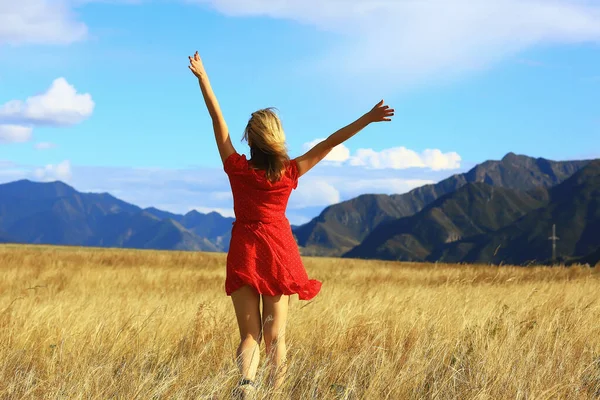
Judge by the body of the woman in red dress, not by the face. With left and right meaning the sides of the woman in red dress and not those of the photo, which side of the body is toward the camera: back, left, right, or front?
back
